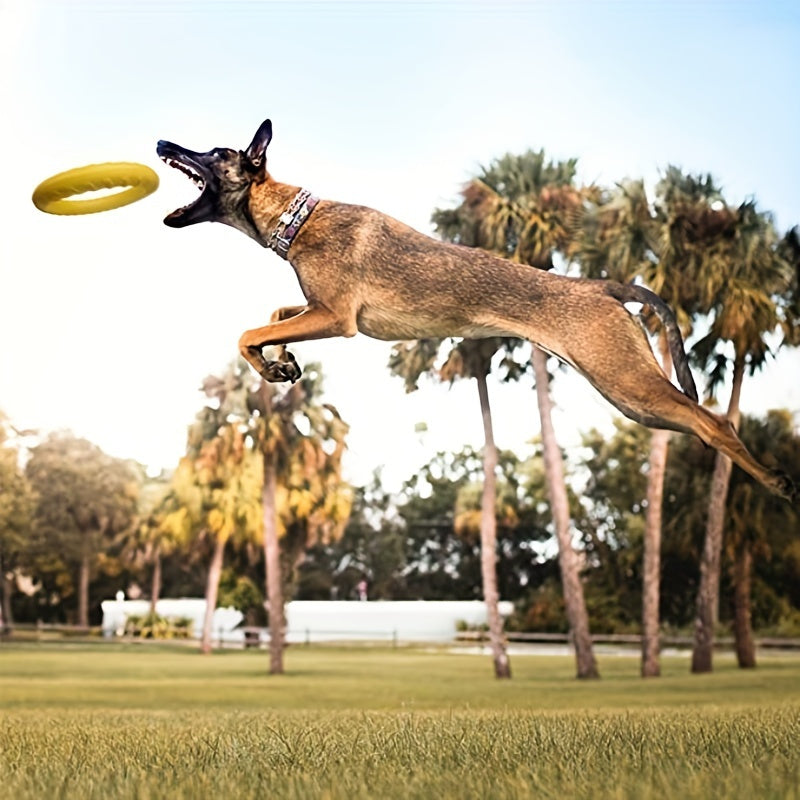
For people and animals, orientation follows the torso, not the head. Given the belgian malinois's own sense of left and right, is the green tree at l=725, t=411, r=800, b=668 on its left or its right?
on its right

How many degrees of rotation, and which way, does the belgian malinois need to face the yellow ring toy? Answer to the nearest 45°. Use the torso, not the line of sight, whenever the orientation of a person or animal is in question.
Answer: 0° — it already faces it

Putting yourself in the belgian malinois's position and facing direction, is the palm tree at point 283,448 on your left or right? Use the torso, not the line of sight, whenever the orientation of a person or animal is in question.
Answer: on your right

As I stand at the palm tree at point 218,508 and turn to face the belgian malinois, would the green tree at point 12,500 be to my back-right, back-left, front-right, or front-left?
back-right

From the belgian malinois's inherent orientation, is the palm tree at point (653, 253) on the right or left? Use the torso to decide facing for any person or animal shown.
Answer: on its right

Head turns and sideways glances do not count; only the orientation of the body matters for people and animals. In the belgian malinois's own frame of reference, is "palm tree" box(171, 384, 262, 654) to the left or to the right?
on its right

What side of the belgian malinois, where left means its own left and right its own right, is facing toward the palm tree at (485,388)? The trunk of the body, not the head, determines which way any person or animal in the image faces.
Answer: right

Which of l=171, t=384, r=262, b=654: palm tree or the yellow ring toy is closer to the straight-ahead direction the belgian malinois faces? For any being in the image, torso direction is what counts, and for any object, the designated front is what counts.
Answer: the yellow ring toy

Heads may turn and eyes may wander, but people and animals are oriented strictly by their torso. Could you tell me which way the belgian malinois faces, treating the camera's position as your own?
facing to the left of the viewer

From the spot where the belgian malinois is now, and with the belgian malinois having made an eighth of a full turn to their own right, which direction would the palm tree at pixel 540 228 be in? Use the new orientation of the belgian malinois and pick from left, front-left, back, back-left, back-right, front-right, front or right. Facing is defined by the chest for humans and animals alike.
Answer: front-right
